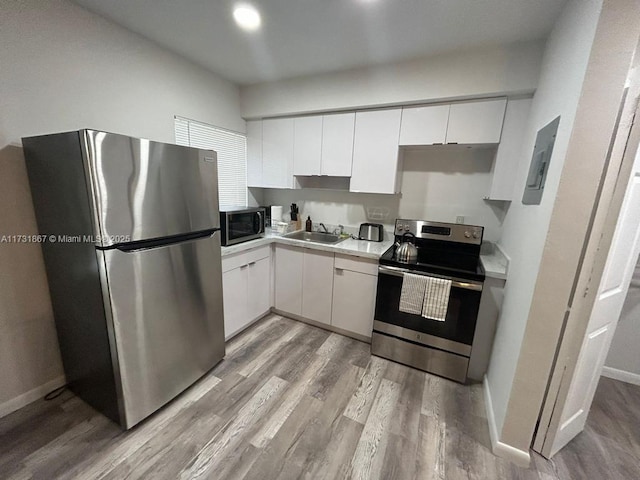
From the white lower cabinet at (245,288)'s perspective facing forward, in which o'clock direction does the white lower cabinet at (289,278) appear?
the white lower cabinet at (289,278) is roughly at 10 o'clock from the white lower cabinet at (245,288).

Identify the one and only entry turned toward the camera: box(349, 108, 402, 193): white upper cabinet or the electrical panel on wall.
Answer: the white upper cabinet

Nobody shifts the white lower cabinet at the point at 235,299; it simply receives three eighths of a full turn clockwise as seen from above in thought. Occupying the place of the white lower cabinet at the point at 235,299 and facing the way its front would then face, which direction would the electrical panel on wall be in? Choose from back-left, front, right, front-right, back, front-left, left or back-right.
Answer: back-left

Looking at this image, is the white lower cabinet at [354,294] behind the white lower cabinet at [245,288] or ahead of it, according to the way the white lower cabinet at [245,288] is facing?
ahead

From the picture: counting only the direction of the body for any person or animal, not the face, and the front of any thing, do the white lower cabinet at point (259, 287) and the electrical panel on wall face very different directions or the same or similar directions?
very different directions

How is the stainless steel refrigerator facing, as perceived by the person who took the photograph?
facing the viewer and to the right of the viewer

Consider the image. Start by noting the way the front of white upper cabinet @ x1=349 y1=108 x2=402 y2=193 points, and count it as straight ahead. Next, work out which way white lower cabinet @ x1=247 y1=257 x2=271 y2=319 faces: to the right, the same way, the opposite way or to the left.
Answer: to the left

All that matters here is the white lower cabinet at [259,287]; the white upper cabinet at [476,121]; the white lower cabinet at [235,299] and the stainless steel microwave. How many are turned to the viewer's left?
0

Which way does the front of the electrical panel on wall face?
to the viewer's left

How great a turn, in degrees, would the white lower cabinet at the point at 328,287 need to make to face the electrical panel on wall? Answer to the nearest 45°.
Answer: approximately 90° to its left

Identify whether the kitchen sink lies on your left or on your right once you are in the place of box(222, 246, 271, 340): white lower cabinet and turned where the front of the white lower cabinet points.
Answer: on your left

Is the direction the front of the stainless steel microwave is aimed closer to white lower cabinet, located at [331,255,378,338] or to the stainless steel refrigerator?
the white lower cabinet

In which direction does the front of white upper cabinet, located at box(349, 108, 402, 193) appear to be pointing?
toward the camera

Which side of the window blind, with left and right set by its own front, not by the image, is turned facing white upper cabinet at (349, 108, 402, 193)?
front

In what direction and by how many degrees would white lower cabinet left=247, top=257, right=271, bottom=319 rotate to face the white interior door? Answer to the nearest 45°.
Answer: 0° — it already faces it

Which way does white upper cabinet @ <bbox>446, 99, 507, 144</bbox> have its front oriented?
toward the camera

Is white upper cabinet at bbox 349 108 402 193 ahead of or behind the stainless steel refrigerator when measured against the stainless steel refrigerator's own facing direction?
ahead
